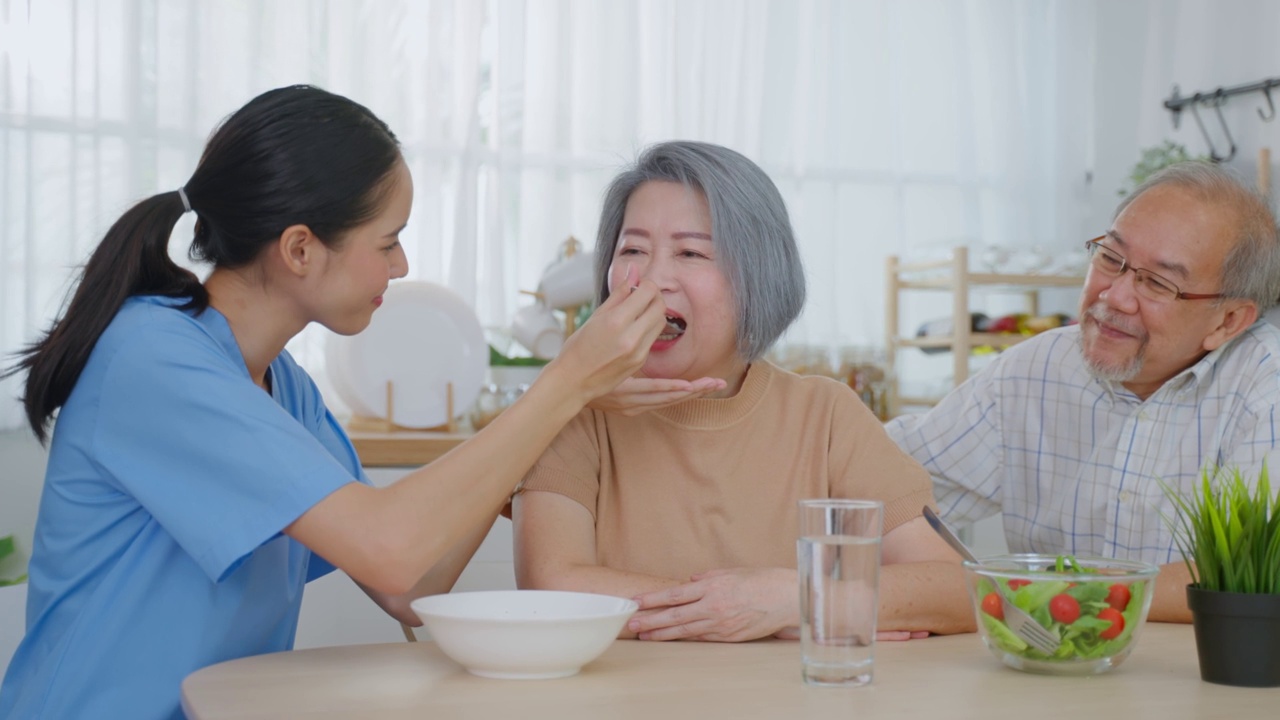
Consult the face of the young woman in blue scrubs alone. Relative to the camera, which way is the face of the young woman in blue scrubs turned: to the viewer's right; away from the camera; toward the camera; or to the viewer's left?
to the viewer's right

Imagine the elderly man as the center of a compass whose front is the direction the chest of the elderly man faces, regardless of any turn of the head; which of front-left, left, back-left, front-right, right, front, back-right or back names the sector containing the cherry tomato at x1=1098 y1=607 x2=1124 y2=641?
front-left

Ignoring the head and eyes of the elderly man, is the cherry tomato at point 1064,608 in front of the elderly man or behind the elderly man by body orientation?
in front

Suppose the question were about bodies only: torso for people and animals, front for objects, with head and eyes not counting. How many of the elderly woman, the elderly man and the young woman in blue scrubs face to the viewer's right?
1

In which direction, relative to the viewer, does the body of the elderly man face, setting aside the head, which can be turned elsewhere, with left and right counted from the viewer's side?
facing the viewer and to the left of the viewer

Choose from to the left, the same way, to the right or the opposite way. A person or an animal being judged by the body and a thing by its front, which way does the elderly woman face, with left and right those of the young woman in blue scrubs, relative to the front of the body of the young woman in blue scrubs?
to the right

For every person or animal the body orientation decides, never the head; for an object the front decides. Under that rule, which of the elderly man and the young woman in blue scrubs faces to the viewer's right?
the young woman in blue scrubs

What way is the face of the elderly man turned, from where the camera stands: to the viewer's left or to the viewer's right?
to the viewer's left

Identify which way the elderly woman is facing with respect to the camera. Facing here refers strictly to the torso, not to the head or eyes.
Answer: toward the camera

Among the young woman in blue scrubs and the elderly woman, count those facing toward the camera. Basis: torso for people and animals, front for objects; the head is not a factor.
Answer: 1

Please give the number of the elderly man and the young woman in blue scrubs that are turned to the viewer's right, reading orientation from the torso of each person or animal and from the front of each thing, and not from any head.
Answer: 1

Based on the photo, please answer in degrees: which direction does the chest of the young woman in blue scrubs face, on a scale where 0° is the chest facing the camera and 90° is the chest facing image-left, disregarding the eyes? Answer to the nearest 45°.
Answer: approximately 270°
